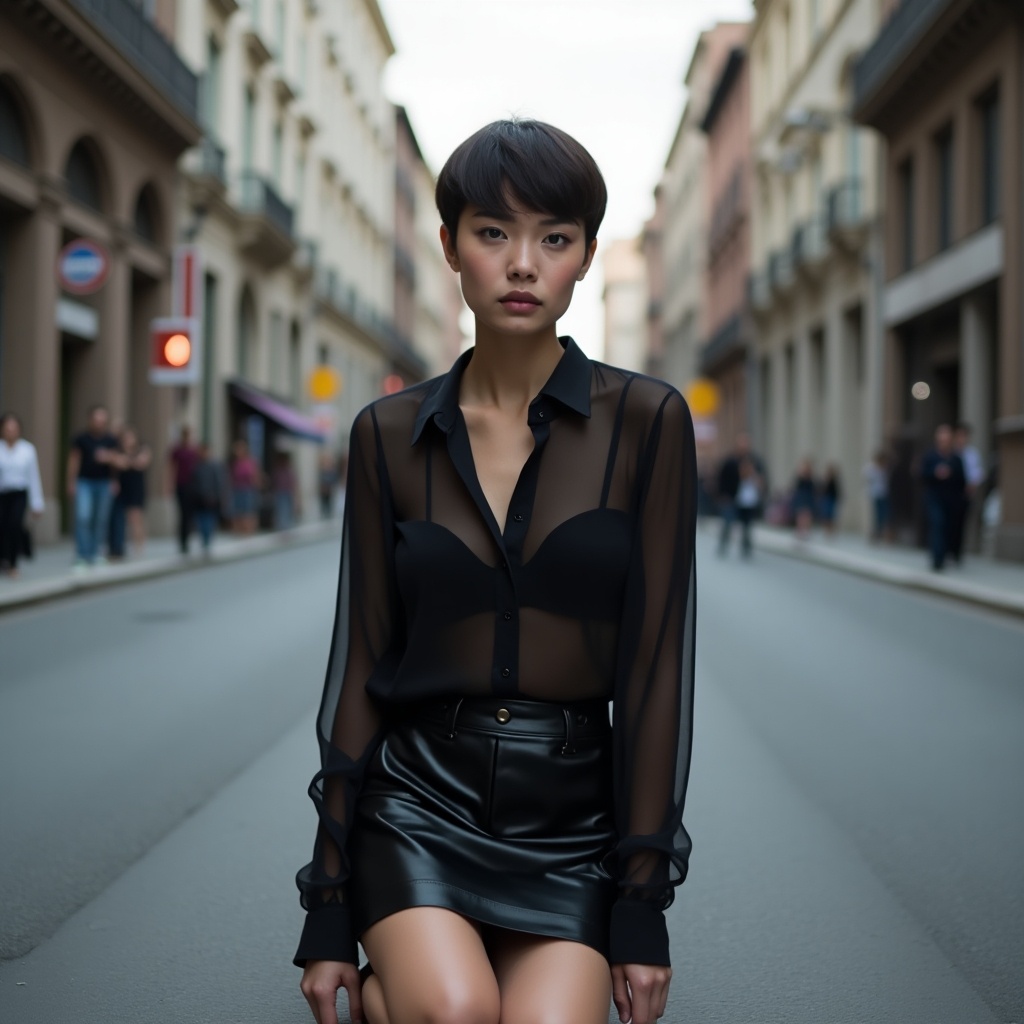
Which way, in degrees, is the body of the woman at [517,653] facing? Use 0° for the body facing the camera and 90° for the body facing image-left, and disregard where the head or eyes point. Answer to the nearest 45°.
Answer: approximately 0°

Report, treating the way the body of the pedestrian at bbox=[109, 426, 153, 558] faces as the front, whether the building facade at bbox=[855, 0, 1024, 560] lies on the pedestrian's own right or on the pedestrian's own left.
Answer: on the pedestrian's own left

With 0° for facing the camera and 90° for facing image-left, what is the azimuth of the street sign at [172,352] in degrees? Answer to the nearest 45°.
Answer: approximately 0°

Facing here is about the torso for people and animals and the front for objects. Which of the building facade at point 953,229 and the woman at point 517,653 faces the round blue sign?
the building facade
